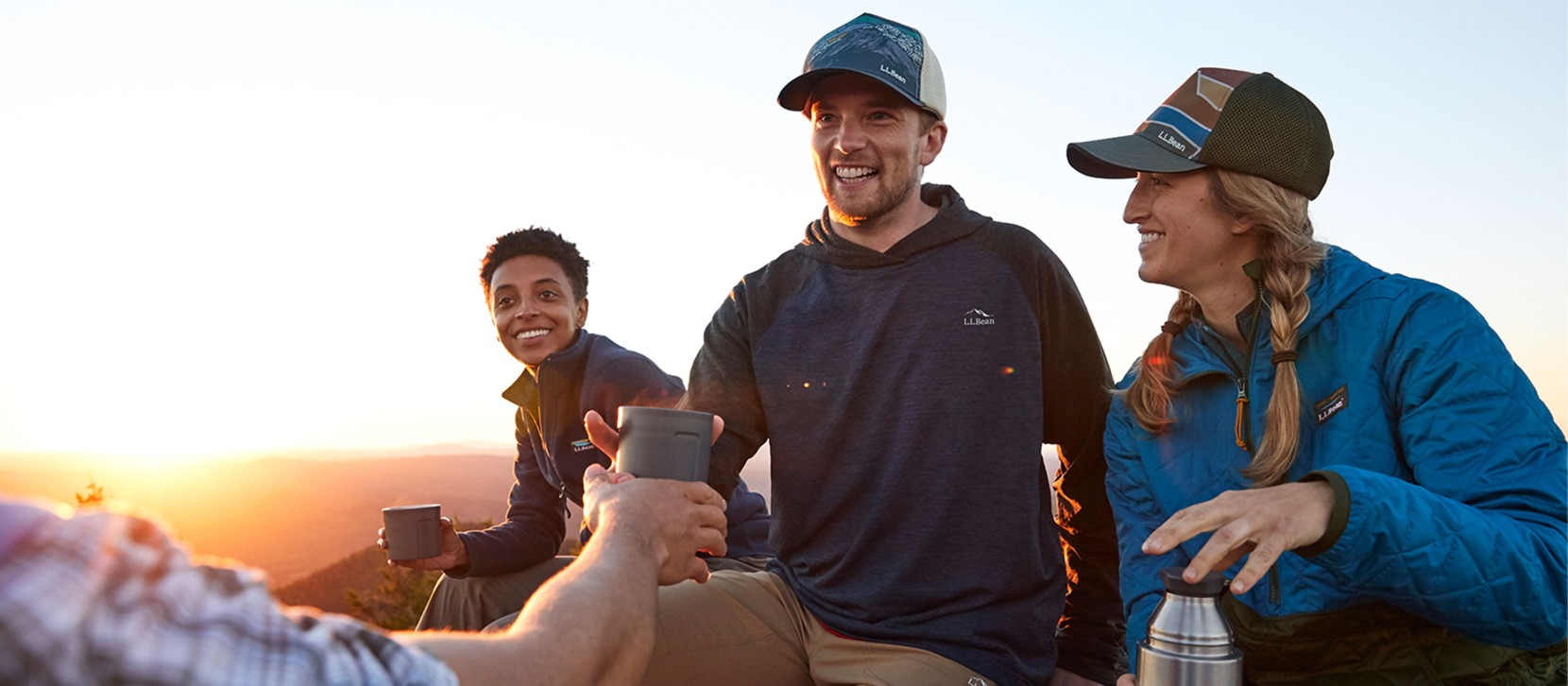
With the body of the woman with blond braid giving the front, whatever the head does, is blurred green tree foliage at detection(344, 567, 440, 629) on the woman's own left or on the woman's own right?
on the woman's own right

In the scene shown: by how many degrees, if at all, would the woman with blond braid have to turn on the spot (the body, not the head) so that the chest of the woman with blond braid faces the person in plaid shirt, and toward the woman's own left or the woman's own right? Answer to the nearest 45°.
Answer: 0° — they already face them

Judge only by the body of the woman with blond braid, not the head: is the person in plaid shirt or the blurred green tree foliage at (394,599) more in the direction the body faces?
the person in plaid shirt

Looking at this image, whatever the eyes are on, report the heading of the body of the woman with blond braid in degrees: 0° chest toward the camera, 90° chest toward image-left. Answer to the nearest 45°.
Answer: approximately 45°

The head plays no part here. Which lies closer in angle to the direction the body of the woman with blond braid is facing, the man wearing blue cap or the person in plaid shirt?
the person in plaid shirt
